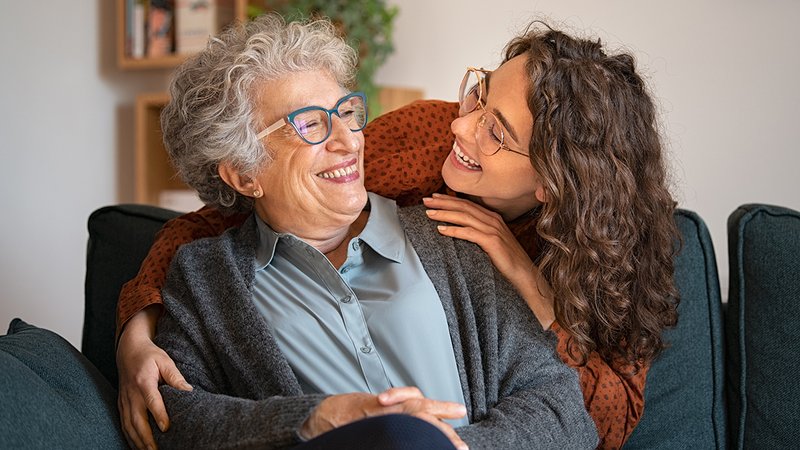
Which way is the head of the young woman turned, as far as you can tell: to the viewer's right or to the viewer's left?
to the viewer's left

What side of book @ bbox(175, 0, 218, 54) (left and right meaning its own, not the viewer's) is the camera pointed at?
front

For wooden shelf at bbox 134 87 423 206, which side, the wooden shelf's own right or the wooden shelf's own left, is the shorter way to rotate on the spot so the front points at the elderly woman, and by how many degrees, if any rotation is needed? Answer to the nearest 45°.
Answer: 0° — it already faces them

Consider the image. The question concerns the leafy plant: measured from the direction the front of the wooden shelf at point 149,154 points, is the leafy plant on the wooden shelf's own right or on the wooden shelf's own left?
on the wooden shelf's own left

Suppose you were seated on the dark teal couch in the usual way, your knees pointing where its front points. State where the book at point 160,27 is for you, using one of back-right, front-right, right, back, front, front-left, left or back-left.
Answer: back-right

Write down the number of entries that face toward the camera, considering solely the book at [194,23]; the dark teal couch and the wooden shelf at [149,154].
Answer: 3

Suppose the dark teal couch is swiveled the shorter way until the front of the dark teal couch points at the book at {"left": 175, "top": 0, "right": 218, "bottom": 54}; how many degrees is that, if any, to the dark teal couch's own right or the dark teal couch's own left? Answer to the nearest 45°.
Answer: approximately 135° to the dark teal couch's own right

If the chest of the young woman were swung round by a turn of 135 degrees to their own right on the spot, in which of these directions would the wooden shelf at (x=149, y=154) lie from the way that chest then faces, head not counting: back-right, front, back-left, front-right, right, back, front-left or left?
front-left

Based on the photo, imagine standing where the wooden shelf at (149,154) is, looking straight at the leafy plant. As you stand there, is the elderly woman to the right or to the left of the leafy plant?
right

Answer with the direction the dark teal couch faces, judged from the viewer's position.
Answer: facing the viewer

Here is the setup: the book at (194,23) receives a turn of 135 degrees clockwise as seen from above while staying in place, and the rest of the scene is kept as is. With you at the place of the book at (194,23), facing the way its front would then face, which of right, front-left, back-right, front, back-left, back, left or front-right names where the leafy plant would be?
back

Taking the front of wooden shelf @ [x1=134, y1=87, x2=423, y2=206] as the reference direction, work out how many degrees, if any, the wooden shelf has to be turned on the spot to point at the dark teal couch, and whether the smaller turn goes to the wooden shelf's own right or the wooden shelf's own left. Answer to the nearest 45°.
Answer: approximately 45° to the wooden shelf's own left

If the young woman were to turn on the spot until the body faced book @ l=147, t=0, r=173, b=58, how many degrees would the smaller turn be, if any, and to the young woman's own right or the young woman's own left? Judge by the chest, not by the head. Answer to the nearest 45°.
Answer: approximately 90° to the young woman's own right

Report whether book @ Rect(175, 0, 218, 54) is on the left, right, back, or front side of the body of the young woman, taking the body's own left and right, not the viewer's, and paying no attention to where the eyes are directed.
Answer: right
